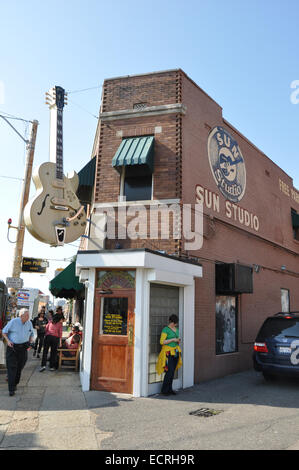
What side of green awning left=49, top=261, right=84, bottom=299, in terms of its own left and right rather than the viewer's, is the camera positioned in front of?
left

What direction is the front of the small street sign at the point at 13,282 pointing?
toward the camera

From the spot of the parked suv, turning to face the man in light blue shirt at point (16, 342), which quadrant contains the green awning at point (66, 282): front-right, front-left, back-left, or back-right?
front-right

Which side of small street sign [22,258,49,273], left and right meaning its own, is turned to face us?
front

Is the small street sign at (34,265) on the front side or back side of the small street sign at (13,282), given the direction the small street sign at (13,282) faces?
on the back side

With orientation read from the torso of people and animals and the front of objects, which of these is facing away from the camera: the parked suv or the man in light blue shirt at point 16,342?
the parked suv

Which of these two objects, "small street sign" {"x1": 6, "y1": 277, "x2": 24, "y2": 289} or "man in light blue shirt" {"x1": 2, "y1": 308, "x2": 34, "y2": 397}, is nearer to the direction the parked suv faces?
the small street sign

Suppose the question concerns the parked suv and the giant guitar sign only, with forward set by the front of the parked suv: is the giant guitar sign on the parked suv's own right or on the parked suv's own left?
on the parked suv's own left

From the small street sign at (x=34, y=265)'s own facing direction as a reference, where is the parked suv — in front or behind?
in front

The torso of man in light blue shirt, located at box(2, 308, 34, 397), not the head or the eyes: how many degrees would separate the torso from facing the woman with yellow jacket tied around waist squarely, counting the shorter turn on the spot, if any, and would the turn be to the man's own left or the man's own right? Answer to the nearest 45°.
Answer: approximately 45° to the man's own left

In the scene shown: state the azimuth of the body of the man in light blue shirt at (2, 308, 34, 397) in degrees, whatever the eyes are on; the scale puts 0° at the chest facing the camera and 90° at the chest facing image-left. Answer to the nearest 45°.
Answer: approximately 315°

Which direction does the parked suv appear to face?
away from the camera

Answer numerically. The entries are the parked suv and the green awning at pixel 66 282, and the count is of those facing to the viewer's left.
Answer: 1

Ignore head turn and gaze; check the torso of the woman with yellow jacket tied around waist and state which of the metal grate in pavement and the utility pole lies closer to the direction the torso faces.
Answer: the metal grate in pavement

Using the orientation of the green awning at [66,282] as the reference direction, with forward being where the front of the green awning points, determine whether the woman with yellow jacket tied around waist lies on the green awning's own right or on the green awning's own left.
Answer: on the green awning's own left

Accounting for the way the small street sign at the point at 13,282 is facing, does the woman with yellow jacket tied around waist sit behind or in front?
in front
